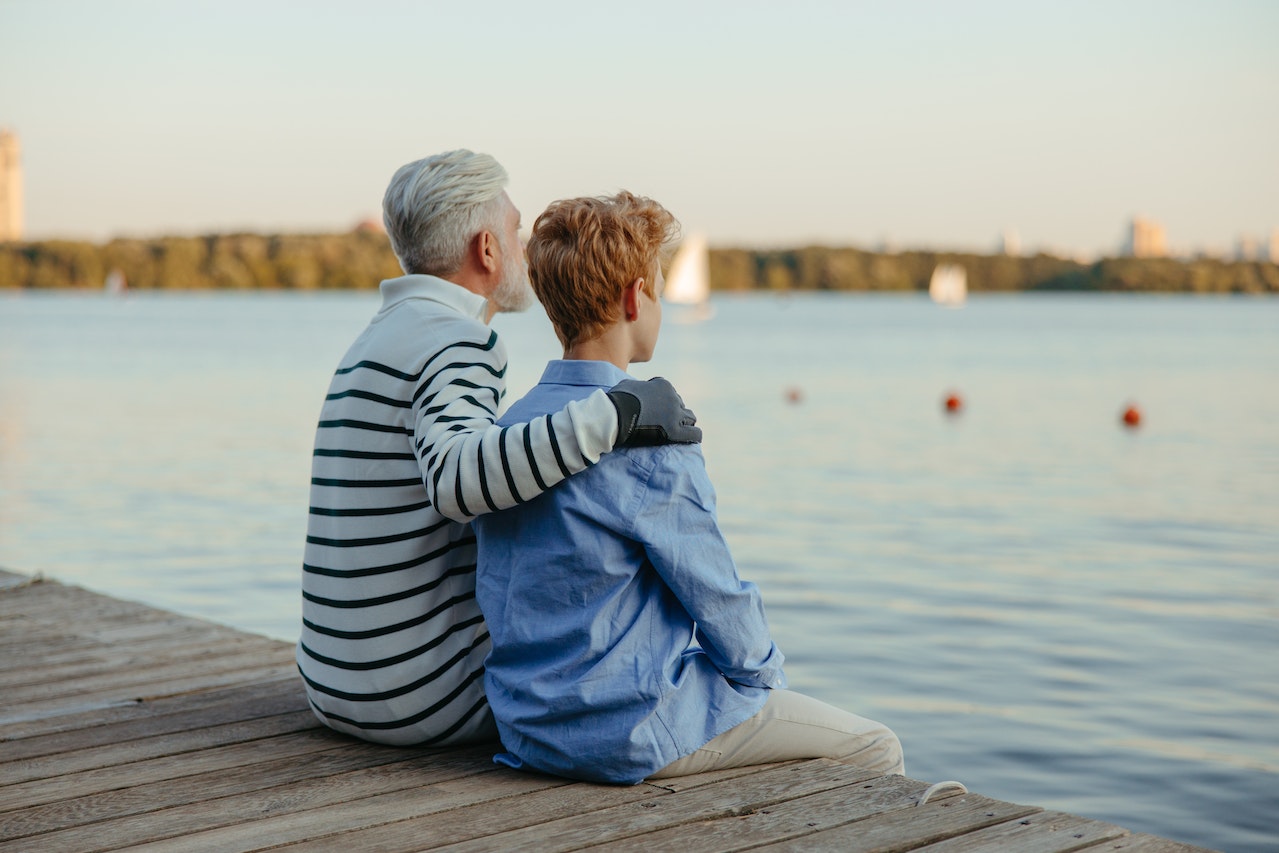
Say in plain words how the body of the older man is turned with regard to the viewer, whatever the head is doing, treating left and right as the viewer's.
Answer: facing away from the viewer and to the right of the viewer

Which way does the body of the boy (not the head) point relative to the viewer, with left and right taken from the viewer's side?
facing away from the viewer and to the right of the viewer

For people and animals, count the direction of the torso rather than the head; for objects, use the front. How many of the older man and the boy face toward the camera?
0

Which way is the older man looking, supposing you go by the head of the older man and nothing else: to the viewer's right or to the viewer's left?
to the viewer's right

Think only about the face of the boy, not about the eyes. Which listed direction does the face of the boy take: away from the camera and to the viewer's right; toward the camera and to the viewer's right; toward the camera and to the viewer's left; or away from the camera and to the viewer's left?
away from the camera and to the viewer's right

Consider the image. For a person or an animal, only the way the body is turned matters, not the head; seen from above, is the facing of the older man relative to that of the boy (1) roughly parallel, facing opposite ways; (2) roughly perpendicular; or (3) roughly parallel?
roughly parallel
